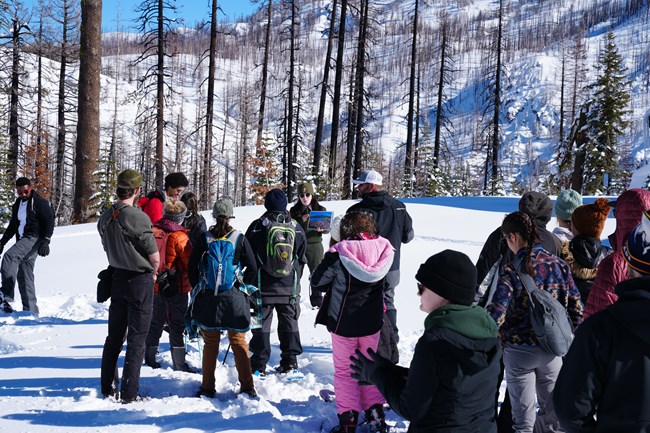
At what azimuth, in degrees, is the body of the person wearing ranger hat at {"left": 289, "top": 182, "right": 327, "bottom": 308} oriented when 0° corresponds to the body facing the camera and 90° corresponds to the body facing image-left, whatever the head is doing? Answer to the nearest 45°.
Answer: approximately 0°

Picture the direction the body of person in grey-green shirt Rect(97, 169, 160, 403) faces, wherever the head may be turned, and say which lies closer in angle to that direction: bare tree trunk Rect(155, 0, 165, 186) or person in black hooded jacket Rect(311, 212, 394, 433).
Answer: the bare tree trunk

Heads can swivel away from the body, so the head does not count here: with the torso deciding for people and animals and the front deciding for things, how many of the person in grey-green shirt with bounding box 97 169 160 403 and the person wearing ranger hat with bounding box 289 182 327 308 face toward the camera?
1

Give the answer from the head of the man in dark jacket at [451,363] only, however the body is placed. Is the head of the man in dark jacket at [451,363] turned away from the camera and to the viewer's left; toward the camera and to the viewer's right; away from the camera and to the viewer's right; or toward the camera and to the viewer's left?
away from the camera and to the viewer's left

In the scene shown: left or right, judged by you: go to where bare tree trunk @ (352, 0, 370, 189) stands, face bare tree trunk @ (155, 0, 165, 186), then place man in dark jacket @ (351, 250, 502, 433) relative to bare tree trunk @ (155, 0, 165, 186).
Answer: left

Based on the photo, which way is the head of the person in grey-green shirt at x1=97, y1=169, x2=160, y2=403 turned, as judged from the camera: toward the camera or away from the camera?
away from the camera

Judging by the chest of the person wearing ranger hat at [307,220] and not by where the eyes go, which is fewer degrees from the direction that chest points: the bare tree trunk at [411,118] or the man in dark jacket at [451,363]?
the man in dark jacket

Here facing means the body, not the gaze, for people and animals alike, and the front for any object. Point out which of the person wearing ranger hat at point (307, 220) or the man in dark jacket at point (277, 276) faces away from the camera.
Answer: the man in dark jacket

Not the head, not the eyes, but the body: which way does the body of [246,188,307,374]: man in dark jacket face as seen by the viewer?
away from the camera

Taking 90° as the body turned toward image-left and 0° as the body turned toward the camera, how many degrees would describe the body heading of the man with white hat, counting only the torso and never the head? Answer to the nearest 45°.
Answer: approximately 135°
